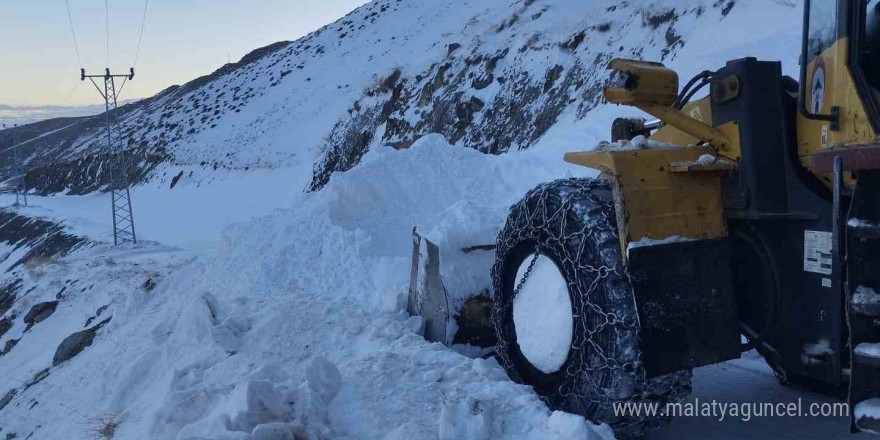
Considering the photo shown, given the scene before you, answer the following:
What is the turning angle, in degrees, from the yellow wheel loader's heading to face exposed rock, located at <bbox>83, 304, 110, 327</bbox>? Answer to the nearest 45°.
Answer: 0° — it already faces it

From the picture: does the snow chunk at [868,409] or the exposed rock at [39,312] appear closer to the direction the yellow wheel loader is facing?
the exposed rock

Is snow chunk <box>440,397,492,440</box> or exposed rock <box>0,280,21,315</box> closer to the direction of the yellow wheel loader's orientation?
the exposed rock

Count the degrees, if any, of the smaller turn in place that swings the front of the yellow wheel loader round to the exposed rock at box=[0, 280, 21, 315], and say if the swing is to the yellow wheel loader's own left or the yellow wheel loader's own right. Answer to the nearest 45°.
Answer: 0° — it already faces it

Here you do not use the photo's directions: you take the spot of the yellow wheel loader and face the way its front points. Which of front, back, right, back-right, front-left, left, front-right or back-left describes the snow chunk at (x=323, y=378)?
front-left

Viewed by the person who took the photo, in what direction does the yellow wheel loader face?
facing away from the viewer and to the left of the viewer

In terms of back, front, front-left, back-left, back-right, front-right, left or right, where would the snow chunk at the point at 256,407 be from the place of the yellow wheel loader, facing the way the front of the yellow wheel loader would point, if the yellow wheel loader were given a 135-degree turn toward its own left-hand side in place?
right

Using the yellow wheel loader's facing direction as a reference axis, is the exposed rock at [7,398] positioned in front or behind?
in front

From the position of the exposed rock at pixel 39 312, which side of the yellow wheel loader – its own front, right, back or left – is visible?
front

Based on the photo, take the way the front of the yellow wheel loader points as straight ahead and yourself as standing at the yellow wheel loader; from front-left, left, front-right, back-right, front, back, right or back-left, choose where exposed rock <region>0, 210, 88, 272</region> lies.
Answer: front
